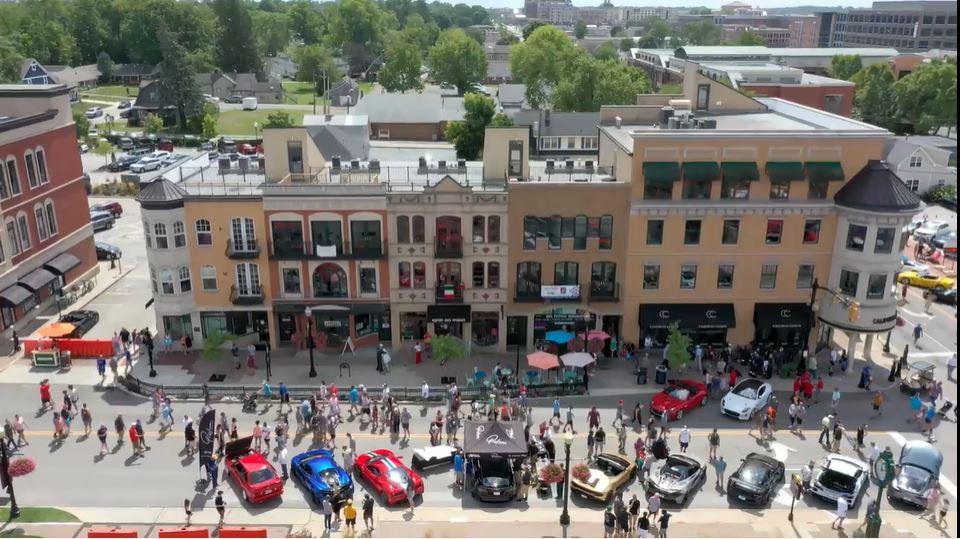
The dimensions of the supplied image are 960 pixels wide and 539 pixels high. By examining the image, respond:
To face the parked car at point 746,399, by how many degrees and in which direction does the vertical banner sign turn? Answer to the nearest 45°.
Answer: approximately 90° to its left

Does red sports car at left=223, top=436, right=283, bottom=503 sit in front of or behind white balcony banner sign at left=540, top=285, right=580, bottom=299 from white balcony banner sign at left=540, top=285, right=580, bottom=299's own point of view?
in front

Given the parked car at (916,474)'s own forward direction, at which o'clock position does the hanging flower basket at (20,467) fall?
The hanging flower basket is roughly at 2 o'clock from the parked car.

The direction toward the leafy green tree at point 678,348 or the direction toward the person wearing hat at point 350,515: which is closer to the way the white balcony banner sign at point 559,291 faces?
the person wearing hat

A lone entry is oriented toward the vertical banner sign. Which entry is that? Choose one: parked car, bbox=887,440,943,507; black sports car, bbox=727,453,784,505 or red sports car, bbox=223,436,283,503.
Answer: the red sports car

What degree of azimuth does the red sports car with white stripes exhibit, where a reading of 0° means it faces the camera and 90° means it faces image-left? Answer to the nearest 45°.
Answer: approximately 135°

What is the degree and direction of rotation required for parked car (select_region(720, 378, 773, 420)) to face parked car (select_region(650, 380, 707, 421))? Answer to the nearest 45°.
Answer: approximately 45° to its right

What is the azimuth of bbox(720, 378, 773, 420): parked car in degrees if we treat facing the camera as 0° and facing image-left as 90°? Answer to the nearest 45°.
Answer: approximately 45°

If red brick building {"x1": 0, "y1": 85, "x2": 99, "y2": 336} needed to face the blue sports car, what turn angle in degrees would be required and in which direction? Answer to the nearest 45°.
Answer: approximately 45° to its right

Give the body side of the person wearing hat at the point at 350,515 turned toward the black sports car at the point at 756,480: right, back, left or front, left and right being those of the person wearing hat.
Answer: right

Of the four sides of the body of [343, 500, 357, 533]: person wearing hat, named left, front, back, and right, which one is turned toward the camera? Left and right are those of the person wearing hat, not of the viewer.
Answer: back
